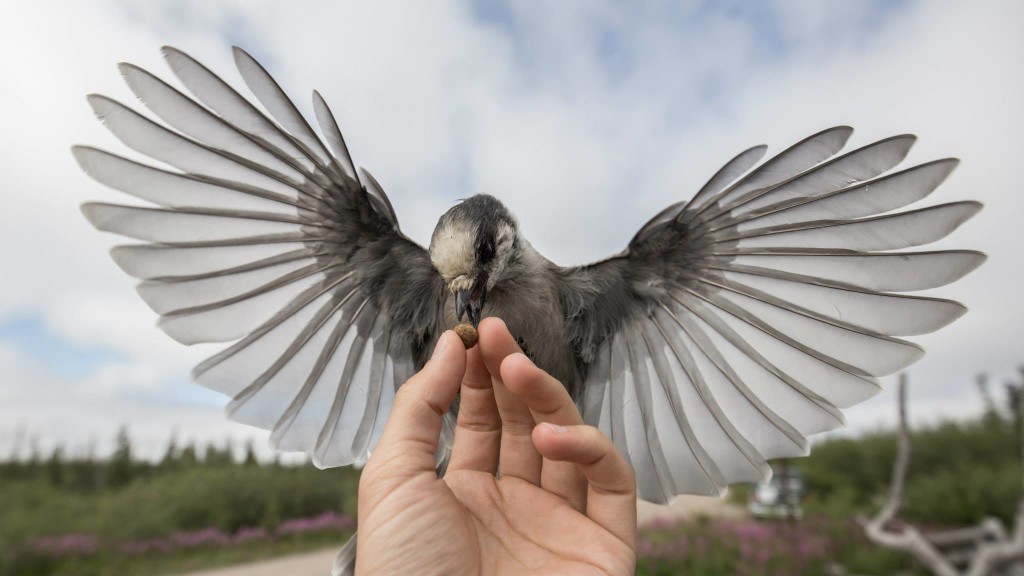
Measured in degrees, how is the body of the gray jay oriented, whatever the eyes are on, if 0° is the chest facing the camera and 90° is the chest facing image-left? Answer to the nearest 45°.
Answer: approximately 0°

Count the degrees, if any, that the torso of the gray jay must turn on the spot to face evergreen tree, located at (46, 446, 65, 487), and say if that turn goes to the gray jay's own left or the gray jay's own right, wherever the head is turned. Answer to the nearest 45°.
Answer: approximately 135° to the gray jay's own right

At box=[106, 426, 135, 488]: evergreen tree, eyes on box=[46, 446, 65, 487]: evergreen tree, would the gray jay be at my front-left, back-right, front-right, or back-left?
back-left

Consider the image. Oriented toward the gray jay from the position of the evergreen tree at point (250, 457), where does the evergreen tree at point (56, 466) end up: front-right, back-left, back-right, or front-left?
back-right

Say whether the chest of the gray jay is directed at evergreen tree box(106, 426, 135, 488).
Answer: no

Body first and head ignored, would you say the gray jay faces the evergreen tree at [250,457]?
no
